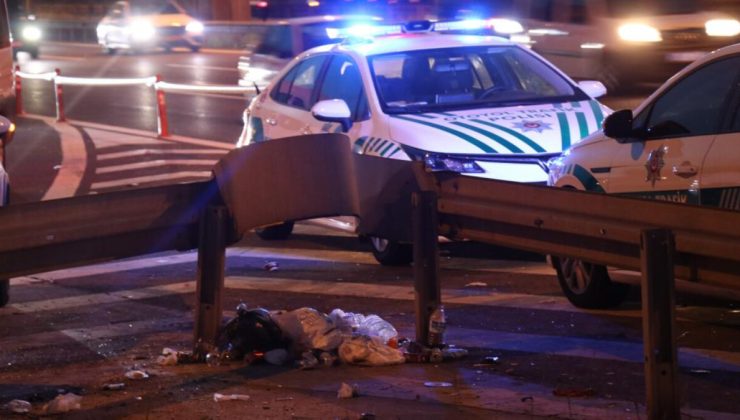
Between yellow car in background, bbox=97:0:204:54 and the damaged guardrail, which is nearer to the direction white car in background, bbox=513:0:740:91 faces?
the damaged guardrail

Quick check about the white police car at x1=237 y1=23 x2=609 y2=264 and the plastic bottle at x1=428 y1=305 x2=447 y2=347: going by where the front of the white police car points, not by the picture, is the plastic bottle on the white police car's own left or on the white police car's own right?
on the white police car's own right

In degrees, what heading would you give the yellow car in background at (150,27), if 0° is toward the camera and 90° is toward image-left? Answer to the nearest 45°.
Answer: approximately 315°

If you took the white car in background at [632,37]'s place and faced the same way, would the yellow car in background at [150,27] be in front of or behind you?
behind

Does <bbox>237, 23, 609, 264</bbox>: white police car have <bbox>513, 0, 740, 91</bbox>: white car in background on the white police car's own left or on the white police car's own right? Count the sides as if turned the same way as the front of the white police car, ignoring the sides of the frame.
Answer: on the white police car's own left

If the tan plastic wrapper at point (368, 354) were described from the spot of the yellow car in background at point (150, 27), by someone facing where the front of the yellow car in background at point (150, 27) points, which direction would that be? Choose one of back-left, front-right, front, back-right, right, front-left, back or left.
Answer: front-right

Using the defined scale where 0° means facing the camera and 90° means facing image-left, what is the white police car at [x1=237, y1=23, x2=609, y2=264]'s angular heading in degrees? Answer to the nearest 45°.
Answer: approximately 315°
